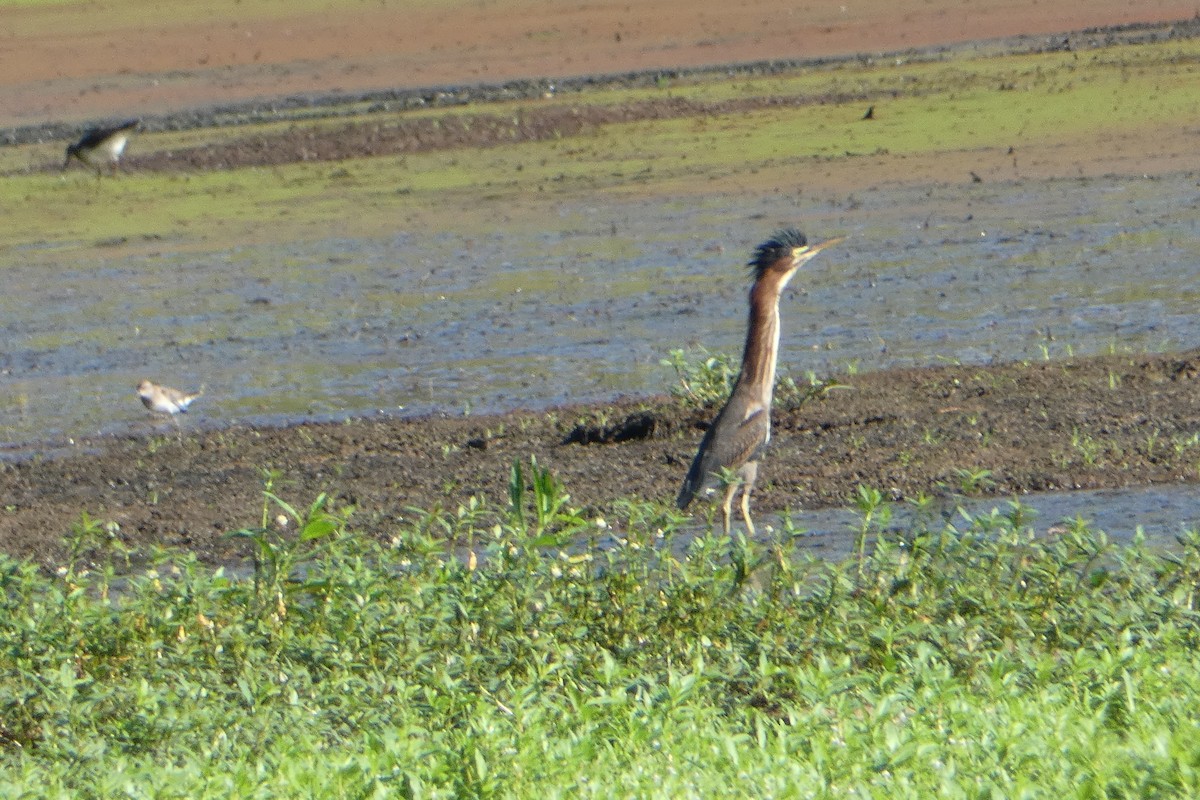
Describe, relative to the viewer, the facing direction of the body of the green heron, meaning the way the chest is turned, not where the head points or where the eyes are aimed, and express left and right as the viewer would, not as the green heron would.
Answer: facing to the right of the viewer

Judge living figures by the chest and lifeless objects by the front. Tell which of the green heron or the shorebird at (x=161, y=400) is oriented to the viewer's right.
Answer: the green heron

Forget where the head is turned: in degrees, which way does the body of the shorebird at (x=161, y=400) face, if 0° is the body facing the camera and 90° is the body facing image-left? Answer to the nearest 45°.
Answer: approximately 90°

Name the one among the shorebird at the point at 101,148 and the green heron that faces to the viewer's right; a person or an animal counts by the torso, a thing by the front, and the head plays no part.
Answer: the green heron

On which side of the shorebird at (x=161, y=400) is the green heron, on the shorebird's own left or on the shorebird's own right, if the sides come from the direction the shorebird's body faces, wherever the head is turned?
on the shorebird's own left

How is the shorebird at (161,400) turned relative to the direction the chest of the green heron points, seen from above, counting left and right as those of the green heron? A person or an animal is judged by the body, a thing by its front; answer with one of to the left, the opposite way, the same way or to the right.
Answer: the opposite way

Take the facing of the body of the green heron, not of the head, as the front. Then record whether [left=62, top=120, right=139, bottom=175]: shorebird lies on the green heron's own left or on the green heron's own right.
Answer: on the green heron's own left

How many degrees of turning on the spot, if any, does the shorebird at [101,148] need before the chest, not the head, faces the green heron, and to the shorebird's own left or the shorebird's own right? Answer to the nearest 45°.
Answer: approximately 90° to the shorebird's own left

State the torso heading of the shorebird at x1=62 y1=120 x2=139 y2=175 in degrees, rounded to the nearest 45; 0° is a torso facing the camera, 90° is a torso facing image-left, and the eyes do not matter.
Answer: approximately 90°

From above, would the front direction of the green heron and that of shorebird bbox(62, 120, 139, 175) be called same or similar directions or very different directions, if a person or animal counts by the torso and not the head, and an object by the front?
very different directions
